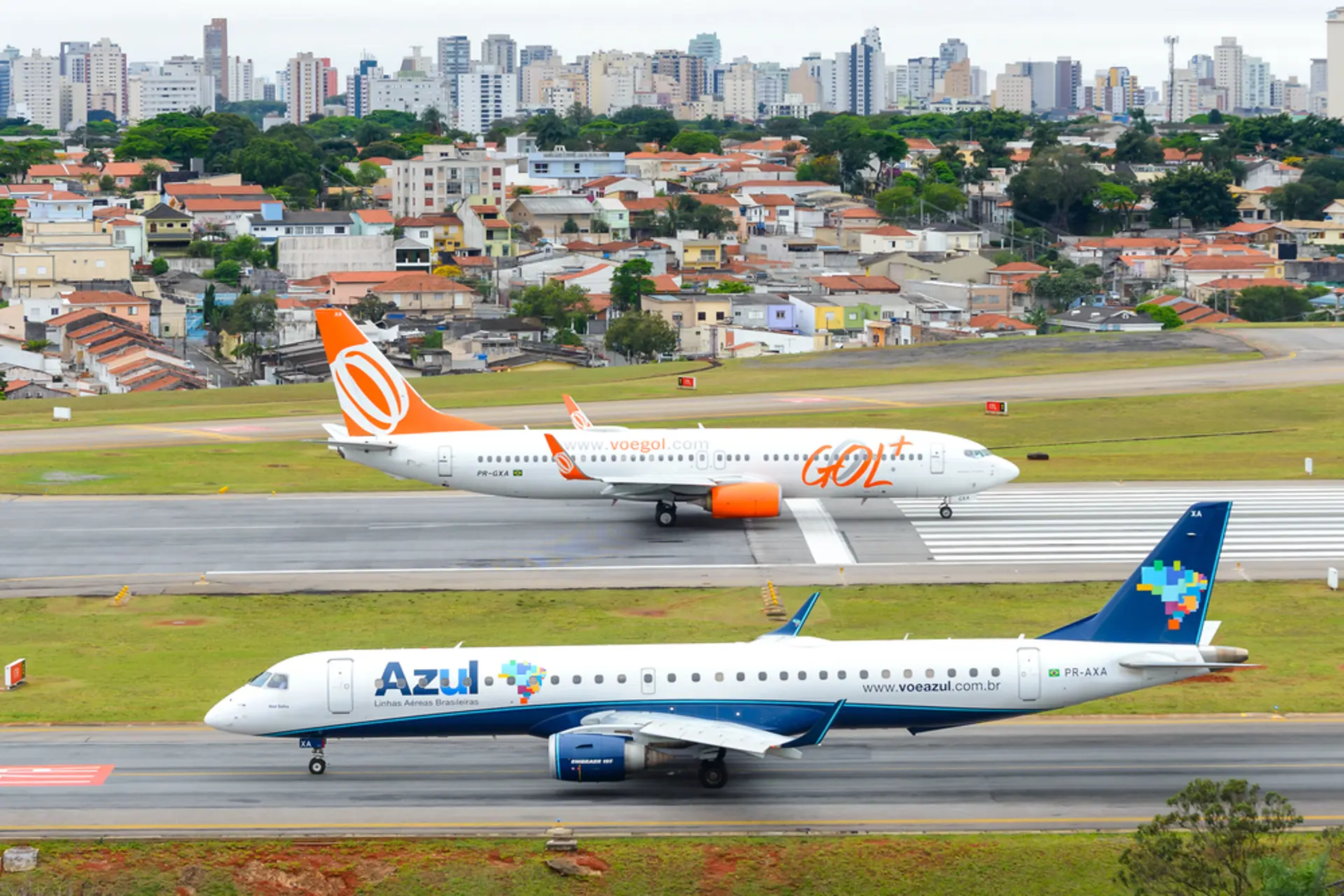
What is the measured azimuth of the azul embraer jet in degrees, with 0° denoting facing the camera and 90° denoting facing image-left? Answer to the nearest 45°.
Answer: approximately 90°

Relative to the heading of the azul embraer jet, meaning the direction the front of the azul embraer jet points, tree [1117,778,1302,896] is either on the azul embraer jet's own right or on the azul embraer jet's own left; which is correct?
on the azul embraer jet's own left
